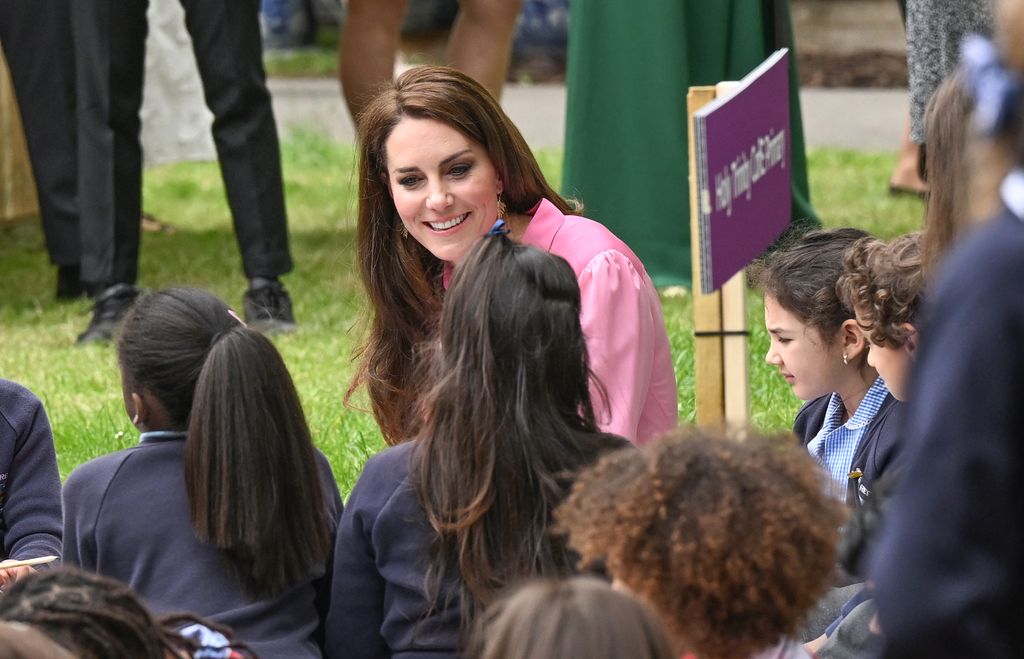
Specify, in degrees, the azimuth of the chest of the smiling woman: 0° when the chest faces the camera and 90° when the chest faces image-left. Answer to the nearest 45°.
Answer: approximately 45°

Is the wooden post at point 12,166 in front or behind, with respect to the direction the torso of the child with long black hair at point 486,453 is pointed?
in front

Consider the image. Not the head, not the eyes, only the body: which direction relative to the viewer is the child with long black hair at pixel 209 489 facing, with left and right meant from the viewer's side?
facing away from the viewer and to the left of the viewer

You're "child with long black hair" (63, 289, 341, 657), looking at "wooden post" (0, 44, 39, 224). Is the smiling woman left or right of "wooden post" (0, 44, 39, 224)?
right

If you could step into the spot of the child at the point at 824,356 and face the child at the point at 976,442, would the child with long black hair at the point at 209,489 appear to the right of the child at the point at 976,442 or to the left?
right

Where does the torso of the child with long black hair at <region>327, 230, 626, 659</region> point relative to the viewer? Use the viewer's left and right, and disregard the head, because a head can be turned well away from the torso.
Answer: facing away from the viewer

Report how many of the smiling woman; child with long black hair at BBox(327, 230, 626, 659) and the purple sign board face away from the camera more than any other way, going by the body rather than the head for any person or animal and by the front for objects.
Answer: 1
